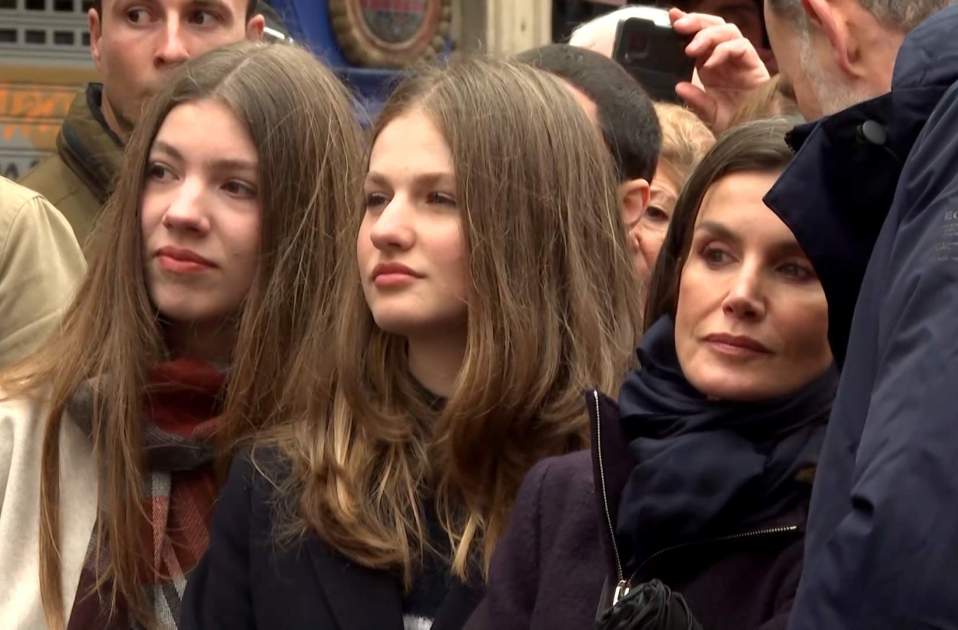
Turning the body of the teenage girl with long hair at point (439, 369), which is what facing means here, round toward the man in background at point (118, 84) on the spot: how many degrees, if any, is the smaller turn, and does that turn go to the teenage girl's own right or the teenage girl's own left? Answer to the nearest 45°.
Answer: approximately 90° to the teenage girl's own right

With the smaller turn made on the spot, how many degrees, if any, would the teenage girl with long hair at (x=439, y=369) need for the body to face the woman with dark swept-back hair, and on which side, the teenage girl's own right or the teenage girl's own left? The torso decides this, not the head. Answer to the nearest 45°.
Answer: approximately 90° to the teenage girl's own left

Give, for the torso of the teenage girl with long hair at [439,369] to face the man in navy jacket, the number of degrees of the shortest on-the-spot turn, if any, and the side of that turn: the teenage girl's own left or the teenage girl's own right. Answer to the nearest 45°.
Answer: approximately 90° to the teenage girl's own left

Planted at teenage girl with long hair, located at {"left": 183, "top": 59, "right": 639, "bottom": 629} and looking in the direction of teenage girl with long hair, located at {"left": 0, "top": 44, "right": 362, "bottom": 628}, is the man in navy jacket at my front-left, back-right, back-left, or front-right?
back-left

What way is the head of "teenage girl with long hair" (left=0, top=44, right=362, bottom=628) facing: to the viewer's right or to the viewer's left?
to the viewer's left

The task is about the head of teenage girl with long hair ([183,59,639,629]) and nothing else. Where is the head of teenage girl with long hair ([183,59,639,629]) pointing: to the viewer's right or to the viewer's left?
to the viewer's left

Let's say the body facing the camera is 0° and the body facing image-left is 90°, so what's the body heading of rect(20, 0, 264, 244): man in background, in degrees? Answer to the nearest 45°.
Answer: approximately 0°

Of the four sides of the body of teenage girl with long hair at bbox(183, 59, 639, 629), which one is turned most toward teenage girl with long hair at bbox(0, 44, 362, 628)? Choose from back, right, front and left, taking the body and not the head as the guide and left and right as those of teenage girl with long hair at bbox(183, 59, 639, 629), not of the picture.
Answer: right
